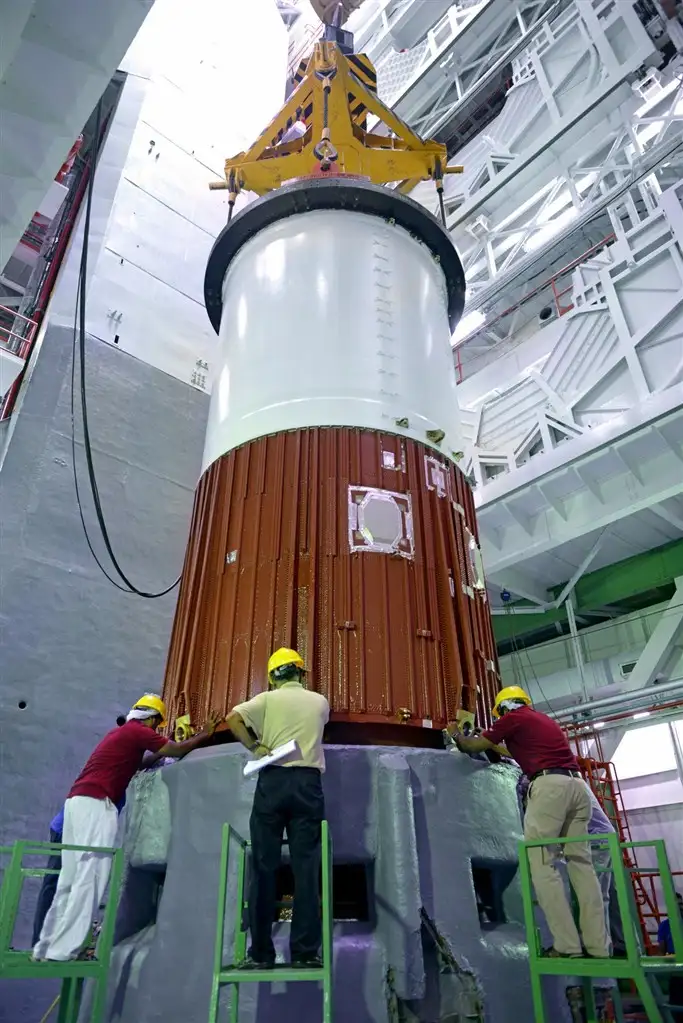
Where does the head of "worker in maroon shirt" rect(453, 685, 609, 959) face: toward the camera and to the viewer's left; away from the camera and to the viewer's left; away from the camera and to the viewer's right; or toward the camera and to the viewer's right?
away from the camera and to the viewer's left

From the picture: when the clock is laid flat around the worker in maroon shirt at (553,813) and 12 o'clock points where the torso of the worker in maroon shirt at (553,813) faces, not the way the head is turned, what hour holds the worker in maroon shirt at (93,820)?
the worker in maroon shirt at (93,820) is roughly at 10 o'clock from the worker in maroon shirt at (553,813).

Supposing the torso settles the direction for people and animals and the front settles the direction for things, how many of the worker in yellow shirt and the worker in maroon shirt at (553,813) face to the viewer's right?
0

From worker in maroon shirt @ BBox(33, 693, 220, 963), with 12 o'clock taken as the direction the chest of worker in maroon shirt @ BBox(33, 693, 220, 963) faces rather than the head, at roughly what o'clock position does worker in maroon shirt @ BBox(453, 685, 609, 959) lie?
worker in maroon shirt @ BBox(453, 685, 609, 959) is roughly at 2 o'clock from worker in maroon shirt @ BBox(33, 693, 220, 963).

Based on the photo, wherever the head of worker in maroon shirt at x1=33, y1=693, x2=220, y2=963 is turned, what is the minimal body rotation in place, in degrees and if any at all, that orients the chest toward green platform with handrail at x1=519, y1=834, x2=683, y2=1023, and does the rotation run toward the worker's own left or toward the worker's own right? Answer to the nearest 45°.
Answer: approximately 90° to the worker's own right

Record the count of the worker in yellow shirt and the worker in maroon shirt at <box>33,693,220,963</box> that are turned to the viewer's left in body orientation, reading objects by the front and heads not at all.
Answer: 0

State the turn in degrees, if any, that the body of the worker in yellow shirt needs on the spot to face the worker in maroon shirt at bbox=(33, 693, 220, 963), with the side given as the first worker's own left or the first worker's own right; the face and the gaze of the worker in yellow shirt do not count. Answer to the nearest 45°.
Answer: approximately 45° to the first worker's own left

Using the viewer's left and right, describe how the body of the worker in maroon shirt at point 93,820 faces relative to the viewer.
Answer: facing away from the viewer and to the right of the viewer

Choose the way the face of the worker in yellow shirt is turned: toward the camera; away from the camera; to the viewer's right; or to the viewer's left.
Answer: away from the camera

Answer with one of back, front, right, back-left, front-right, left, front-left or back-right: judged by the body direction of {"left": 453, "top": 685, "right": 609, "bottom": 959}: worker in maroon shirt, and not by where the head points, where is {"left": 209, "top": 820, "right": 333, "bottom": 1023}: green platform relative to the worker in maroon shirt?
left

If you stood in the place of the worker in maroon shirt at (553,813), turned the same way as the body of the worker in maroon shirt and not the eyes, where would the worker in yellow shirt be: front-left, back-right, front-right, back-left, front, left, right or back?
left

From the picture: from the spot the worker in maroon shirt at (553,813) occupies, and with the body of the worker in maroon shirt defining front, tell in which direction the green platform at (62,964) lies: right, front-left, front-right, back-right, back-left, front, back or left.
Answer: front-left

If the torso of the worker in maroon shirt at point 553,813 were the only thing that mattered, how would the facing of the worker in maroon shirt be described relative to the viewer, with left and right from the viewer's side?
facing away from the viewer and to the left of the viewer

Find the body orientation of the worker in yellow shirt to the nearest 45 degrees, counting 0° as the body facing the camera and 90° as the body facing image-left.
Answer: approximately 180°
